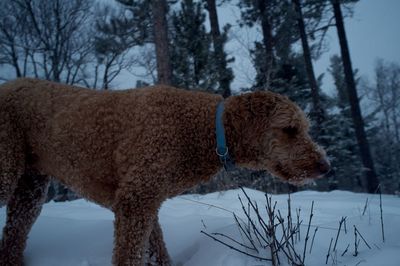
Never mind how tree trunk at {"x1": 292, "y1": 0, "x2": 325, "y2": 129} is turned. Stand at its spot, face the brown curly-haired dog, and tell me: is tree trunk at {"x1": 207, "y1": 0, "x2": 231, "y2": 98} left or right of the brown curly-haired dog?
right

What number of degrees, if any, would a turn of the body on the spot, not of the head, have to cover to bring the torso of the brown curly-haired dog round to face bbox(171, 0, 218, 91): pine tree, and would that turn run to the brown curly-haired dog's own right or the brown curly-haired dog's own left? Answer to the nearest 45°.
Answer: approximately 90° to the brown curly-haired dog's own left

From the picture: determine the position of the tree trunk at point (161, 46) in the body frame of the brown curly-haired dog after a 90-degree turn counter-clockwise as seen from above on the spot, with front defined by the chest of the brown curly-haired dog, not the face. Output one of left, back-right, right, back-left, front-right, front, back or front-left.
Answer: front

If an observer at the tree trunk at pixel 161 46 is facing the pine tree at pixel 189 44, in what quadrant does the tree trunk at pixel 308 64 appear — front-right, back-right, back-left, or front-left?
front-right

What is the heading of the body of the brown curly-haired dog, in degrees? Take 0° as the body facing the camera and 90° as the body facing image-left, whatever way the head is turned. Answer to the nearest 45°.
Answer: approximately 270°

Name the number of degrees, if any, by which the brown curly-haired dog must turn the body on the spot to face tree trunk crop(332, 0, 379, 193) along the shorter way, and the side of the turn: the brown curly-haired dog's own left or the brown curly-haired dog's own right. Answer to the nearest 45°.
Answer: approximately 45° to the brown curly-haired dog's own left
